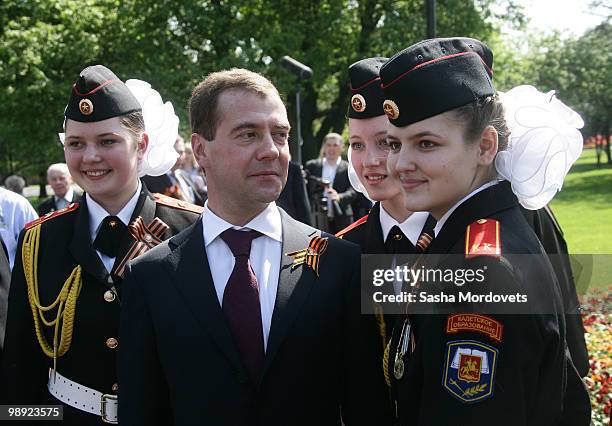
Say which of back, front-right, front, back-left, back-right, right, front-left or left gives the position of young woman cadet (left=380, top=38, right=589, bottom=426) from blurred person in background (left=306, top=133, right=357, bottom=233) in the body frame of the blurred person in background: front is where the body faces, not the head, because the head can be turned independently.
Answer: front

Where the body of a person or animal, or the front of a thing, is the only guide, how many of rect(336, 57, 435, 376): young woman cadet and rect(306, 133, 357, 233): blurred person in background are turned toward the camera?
2

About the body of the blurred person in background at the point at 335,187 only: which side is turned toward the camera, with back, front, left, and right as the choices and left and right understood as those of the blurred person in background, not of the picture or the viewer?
front

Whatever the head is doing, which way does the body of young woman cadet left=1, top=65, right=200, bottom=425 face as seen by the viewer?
toward the camera

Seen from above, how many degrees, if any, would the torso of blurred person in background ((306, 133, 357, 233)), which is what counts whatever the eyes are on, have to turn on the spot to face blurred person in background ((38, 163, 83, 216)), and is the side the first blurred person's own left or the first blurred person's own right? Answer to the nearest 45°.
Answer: approximately 90° to the first blurred person's own right

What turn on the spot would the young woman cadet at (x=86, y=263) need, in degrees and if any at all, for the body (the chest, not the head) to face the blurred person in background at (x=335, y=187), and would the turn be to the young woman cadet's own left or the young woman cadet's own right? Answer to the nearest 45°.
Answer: approximately 135° to the young woman cadet's own left

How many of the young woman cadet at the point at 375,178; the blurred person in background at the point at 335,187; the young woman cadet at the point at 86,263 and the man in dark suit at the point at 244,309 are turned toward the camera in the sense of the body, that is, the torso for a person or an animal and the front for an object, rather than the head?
4

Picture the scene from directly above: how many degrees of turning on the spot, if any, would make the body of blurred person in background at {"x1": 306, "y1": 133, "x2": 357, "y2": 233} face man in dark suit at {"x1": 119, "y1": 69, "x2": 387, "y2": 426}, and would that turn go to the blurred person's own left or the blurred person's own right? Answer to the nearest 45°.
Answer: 0° — they already face them

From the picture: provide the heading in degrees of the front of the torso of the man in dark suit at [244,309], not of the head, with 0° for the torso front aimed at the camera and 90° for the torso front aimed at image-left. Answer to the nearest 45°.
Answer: approximately 0°

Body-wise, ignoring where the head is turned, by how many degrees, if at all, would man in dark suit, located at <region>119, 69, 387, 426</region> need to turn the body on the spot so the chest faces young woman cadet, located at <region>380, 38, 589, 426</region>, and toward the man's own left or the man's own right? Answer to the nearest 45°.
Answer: approximately 45° to the man's own left

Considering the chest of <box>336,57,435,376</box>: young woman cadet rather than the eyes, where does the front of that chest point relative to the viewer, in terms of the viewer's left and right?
facing the viewer

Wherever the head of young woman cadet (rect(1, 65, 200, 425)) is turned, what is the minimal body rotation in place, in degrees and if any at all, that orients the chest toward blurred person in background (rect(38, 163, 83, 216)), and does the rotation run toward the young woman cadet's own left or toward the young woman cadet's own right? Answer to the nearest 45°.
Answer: approximately 180°

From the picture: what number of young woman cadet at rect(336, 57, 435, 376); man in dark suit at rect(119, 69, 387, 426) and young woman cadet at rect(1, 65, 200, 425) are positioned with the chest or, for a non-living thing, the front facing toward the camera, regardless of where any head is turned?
3

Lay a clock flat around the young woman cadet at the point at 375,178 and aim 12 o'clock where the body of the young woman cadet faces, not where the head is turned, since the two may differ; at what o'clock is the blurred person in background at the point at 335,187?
The blurred person in background is roughly at 6 o'clock from the young woman cadet.
